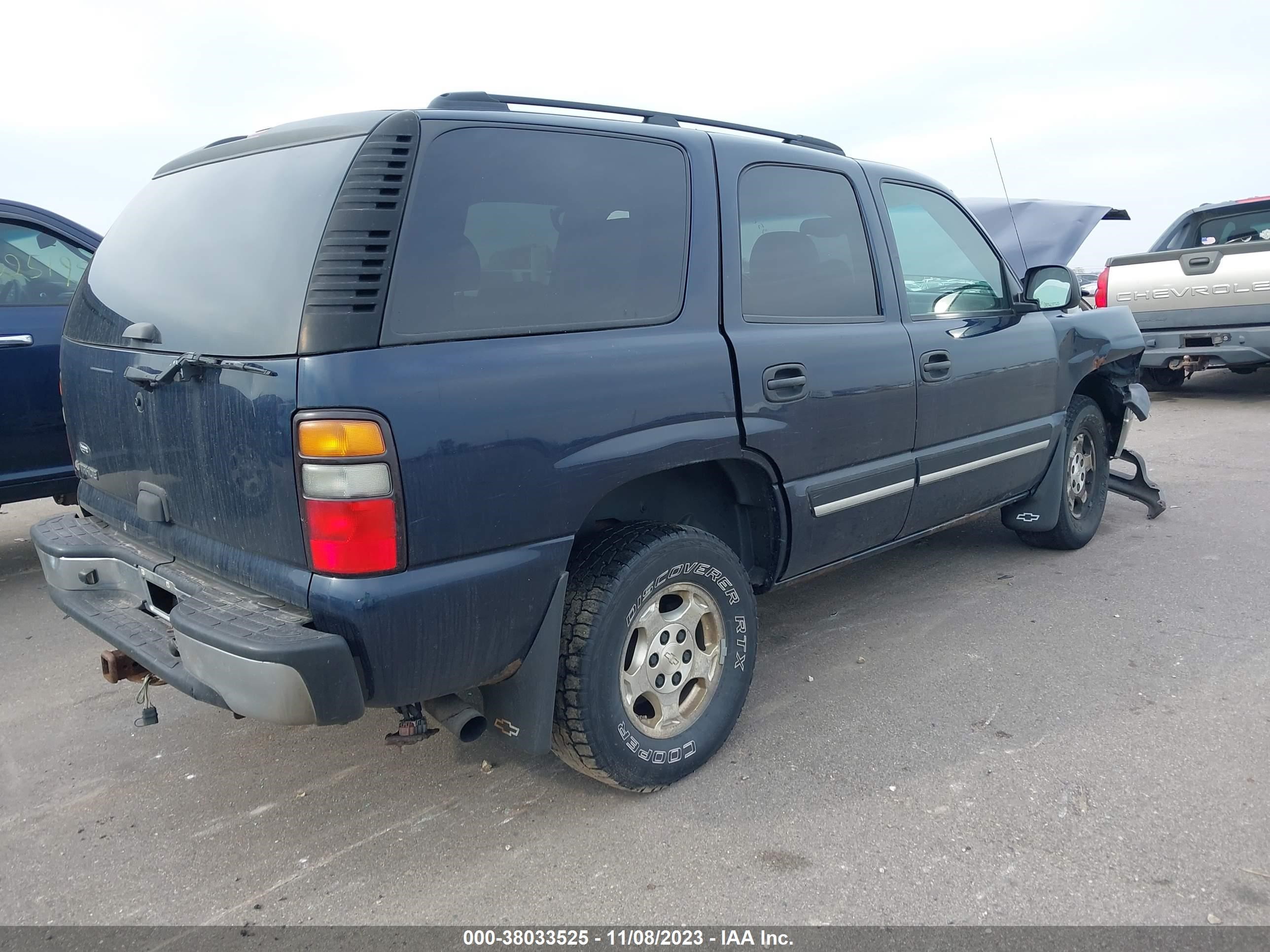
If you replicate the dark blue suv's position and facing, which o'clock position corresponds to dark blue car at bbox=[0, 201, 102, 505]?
The dark blue car is roughly at 9 o'clock from the dark blue suv.

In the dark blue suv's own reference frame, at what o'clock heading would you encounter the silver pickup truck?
The silver pickup truck is roughly at 12 o'clock from the dark blue suv.

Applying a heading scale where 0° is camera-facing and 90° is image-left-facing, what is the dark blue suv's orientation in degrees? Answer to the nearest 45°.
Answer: approximately 225°

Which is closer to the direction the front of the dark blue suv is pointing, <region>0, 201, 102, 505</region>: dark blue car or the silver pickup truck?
the silver pickup truck
